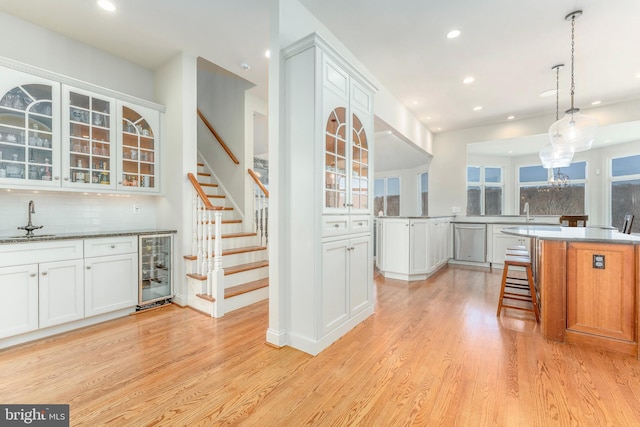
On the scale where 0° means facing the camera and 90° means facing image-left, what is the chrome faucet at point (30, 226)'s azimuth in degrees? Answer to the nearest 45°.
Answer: approximately 315°

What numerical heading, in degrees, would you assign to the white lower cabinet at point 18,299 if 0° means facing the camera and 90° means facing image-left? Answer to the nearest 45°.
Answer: approximately 315°

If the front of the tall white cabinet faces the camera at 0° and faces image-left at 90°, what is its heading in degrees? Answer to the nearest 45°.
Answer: approximately 315°

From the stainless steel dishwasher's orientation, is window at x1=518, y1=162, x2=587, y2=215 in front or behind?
behind

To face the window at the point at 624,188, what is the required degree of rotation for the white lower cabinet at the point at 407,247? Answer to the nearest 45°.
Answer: approximately 90° to its left

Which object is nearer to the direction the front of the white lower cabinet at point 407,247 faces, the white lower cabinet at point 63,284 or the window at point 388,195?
the white lower cabinet
